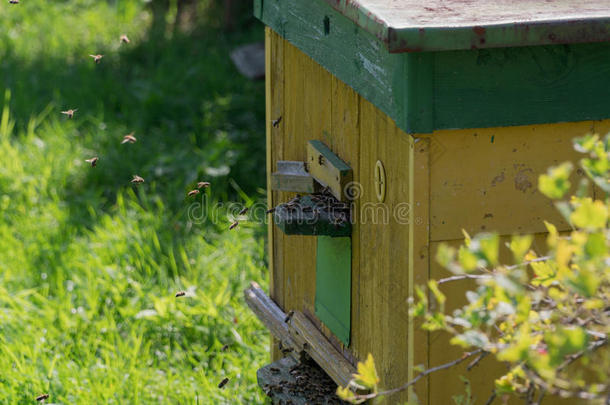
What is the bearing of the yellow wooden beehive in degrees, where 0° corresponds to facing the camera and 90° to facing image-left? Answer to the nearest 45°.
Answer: approximately 90°
